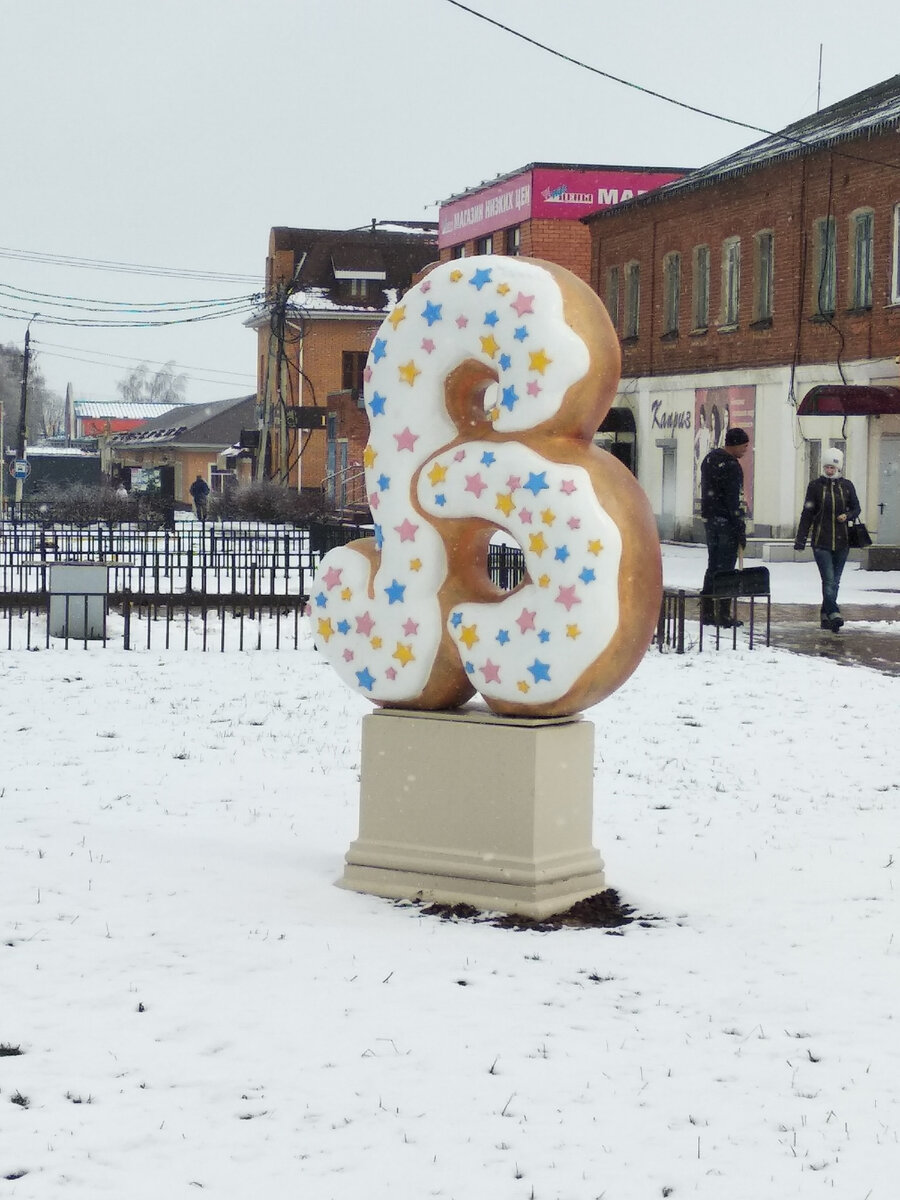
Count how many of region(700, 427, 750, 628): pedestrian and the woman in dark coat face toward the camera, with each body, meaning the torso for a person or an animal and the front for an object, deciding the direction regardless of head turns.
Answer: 1

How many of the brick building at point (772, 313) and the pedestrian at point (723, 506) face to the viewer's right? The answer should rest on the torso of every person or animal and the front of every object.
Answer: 1

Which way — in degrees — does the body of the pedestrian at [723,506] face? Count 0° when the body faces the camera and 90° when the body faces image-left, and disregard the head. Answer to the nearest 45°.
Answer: approximately 270°

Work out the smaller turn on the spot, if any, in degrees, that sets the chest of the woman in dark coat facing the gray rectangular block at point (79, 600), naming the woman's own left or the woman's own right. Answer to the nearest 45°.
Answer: approximately 90° to the woman's own right

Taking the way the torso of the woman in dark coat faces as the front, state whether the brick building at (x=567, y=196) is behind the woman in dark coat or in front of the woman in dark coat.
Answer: behind

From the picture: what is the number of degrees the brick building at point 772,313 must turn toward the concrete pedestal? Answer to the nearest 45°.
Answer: approximately 45° to its left

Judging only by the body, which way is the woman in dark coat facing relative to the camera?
toward the camera

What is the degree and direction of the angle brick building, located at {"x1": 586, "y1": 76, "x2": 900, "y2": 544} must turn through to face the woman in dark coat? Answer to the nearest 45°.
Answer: approximately 45° to its left

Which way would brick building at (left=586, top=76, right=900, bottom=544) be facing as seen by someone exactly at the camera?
facing the viewer and to the left of the viewer

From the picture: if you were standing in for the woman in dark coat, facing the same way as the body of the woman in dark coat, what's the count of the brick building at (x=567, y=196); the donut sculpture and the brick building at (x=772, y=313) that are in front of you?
1

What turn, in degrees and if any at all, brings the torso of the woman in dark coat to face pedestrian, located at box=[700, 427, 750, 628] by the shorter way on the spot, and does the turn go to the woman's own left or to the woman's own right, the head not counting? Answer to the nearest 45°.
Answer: approximately 90° to the woman's own right

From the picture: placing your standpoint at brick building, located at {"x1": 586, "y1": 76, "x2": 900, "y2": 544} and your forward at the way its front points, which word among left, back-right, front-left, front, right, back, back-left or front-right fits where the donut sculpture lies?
front-left
